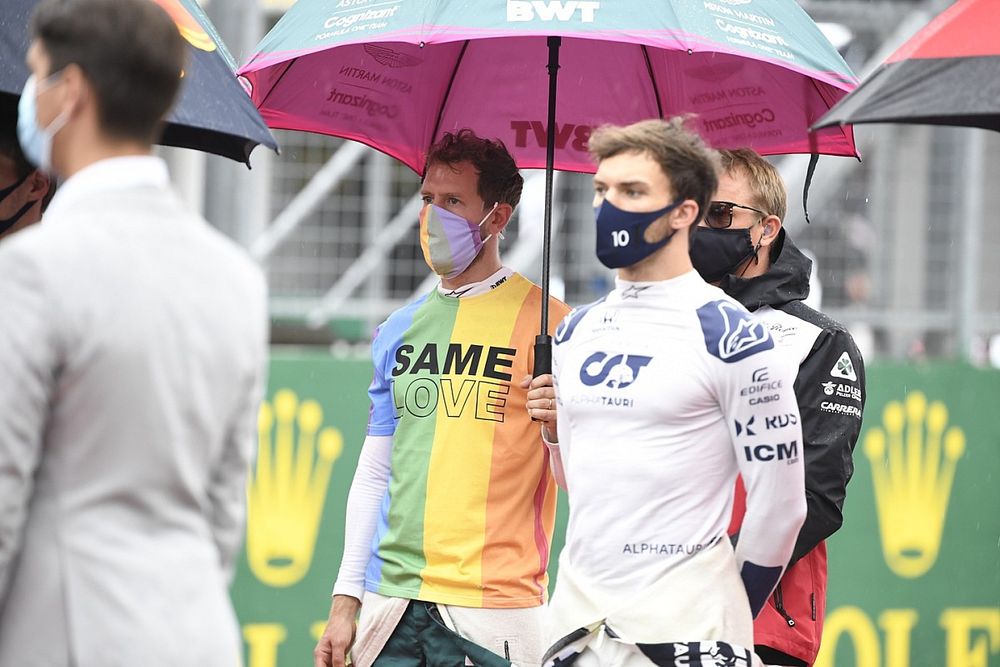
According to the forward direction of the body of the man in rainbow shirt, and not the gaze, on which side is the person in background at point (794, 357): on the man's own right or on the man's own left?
on the man's own left

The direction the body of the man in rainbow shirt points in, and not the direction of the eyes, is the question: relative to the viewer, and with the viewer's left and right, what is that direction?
facing the viewer and to the left of the viewer

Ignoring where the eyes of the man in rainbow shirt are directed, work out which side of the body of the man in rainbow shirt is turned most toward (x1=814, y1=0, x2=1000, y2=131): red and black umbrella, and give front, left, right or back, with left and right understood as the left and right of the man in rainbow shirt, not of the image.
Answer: left

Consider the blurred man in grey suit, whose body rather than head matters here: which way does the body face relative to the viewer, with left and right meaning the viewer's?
facing away from the viewer and to the left of the viewer

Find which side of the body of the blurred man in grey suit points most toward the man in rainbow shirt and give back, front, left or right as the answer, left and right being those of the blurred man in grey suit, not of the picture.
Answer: right

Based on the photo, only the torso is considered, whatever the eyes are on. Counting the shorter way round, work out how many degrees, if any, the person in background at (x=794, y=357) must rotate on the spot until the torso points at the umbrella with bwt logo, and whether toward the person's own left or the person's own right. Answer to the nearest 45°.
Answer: approximately 90° to the person's own right

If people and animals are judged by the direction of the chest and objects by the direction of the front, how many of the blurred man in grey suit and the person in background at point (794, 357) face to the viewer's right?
0

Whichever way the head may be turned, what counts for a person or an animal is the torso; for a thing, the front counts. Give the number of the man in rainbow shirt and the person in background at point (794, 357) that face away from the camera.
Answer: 0

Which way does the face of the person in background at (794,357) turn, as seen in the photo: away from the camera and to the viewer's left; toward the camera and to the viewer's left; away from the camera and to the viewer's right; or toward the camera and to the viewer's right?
toward the camera and to the viewer's left

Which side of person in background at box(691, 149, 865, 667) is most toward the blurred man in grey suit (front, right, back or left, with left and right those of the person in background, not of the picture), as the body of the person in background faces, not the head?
front

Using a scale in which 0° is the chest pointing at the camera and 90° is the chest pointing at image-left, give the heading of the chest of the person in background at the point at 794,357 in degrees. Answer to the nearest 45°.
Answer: approximately 45°
